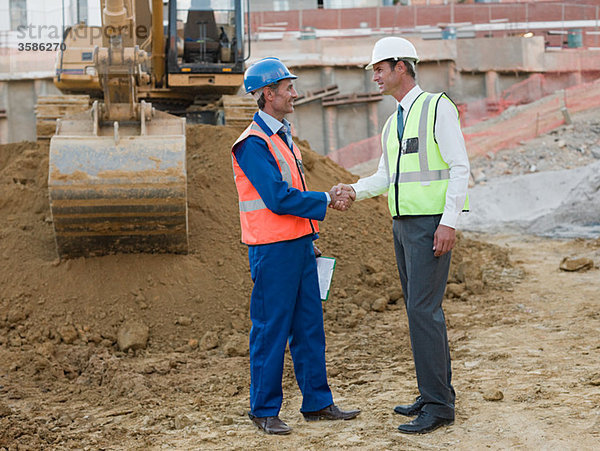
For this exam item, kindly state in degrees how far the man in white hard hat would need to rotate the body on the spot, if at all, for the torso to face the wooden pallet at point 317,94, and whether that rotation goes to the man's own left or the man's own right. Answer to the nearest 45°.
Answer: approximately 135° to the man's own right

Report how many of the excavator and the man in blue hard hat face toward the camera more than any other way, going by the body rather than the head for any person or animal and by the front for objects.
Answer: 1

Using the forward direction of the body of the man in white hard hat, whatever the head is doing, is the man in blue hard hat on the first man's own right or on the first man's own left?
on the first man's own right

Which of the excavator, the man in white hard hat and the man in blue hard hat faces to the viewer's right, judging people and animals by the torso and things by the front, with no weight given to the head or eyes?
the man in blue hard hat

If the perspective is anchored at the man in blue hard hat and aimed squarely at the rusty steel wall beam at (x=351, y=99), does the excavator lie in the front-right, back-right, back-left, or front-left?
front-left

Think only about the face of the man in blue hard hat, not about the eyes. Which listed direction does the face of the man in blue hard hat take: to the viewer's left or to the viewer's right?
to the viewer's right

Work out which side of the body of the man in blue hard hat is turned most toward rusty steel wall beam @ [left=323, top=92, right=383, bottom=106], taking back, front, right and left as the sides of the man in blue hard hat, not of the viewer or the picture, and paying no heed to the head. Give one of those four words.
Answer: left

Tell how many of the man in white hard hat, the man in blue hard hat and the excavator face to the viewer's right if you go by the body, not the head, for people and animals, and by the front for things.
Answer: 1

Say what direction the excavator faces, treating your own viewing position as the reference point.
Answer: facing the viewer

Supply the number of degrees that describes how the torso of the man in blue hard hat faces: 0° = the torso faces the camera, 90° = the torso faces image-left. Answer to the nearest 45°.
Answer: approximately 270°

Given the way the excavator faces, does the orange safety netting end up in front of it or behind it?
behind

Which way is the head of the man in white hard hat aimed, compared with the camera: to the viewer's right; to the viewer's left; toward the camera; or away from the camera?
to the viewer's left

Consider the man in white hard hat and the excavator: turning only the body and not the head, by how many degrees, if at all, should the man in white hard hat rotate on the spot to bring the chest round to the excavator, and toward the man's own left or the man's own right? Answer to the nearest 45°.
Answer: approximately 90° to the man's own right

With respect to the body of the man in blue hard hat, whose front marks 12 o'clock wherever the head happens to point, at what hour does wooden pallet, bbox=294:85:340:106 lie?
The wooden pallet is roughly at 9 o'clock from the man in blue hard hat.
